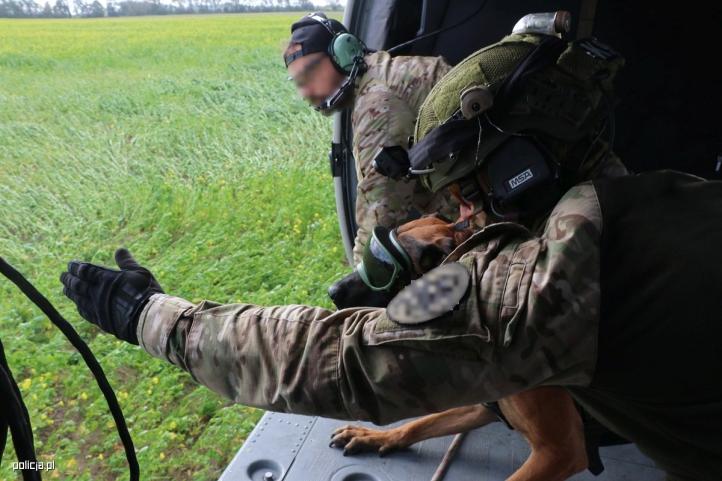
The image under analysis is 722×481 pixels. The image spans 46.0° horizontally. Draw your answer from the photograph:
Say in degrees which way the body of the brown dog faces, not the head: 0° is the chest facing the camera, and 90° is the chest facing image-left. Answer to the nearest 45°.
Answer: approximately 90°
